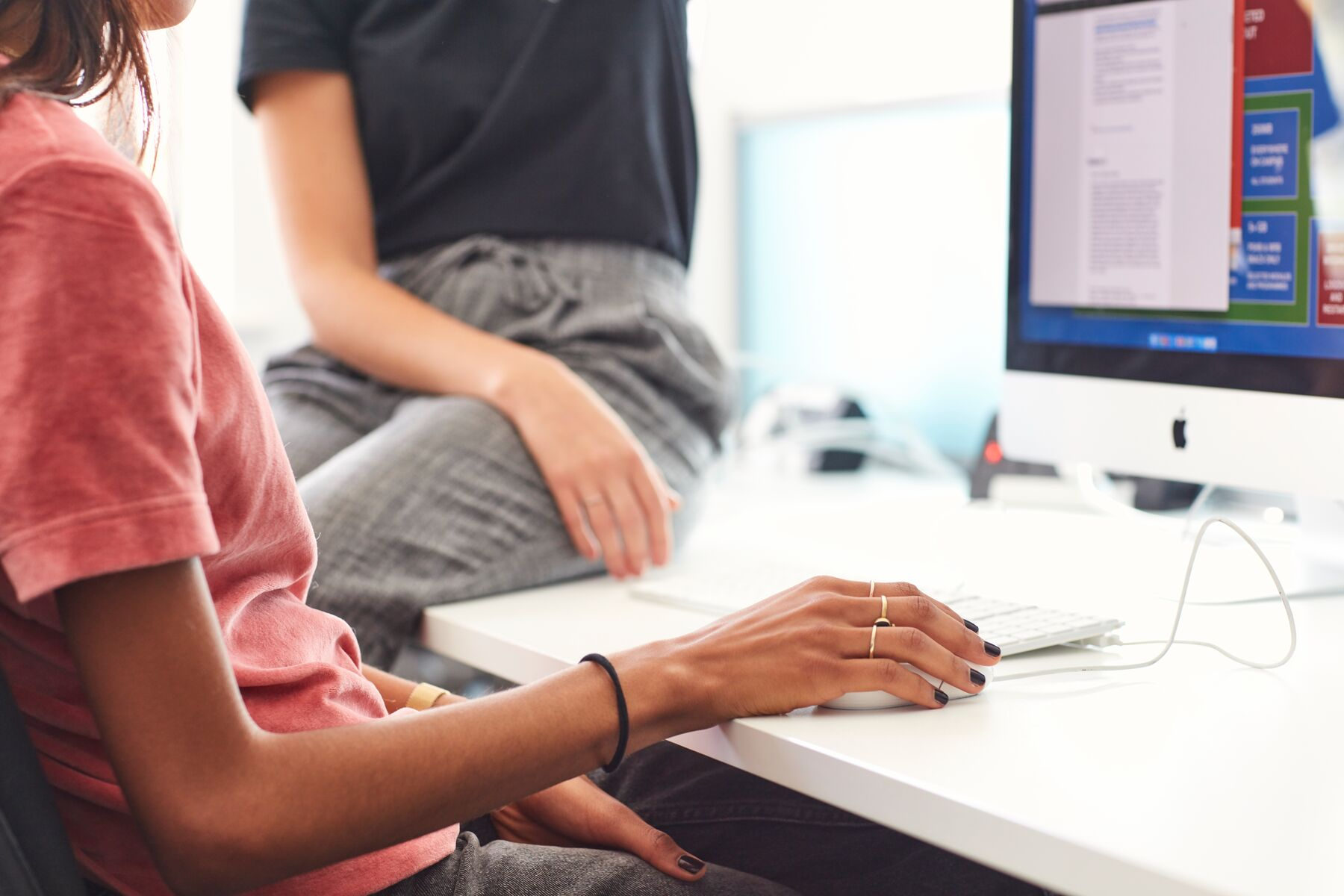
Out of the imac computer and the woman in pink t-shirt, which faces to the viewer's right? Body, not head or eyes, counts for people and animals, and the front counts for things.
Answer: the woman in pink t-shirt

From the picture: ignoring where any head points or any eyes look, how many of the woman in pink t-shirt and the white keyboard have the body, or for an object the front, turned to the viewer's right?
1

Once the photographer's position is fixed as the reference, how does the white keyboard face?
facing the viewer and to the left of the viewer

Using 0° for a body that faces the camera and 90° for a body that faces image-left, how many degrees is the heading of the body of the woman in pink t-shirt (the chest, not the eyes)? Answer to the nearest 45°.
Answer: approximately 270°

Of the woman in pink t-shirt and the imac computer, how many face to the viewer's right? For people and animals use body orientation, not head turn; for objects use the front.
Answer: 1

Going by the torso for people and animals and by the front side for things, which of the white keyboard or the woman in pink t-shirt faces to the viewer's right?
the woman in pink t-shirt

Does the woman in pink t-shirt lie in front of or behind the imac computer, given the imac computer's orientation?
in front

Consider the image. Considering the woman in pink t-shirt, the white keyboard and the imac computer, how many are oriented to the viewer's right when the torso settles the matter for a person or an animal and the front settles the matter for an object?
1

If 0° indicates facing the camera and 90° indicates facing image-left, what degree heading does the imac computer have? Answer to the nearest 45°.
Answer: approximately 45°

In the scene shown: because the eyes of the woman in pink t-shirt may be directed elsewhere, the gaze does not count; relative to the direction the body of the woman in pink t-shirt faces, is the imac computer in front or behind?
in front

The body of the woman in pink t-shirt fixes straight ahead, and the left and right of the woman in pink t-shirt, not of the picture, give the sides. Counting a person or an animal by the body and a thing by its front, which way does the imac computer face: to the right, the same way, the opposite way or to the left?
the opposite way

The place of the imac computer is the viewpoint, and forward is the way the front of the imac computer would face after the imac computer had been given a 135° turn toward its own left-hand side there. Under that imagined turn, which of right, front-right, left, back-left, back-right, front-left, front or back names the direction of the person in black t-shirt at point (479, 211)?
back
